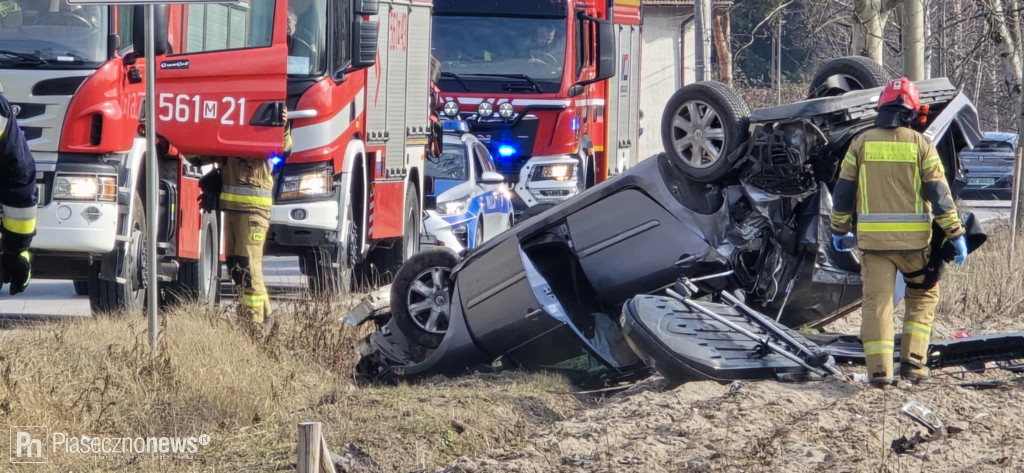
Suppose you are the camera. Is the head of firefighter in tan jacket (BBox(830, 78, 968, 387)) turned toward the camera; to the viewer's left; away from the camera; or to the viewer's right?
away from the camera

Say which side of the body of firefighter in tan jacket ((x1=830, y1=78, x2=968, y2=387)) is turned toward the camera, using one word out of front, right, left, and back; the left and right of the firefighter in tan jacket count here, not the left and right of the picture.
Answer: back

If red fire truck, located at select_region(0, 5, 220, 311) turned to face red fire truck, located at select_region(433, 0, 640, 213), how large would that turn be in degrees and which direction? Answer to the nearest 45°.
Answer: approximately 180°

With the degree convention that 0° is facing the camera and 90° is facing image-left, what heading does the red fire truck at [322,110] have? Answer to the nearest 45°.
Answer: approximately 45°

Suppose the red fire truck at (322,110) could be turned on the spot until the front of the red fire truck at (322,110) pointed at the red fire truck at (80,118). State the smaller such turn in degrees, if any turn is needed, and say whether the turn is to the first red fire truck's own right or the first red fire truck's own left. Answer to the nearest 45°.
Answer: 0° — it already faces it

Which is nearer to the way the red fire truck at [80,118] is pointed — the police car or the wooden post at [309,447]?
the wooden post

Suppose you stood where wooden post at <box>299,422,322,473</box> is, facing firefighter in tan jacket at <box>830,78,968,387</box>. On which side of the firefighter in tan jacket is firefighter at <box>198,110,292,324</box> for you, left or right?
left

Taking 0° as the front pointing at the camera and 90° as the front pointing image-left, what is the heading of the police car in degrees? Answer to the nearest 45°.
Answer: approximately 45°
